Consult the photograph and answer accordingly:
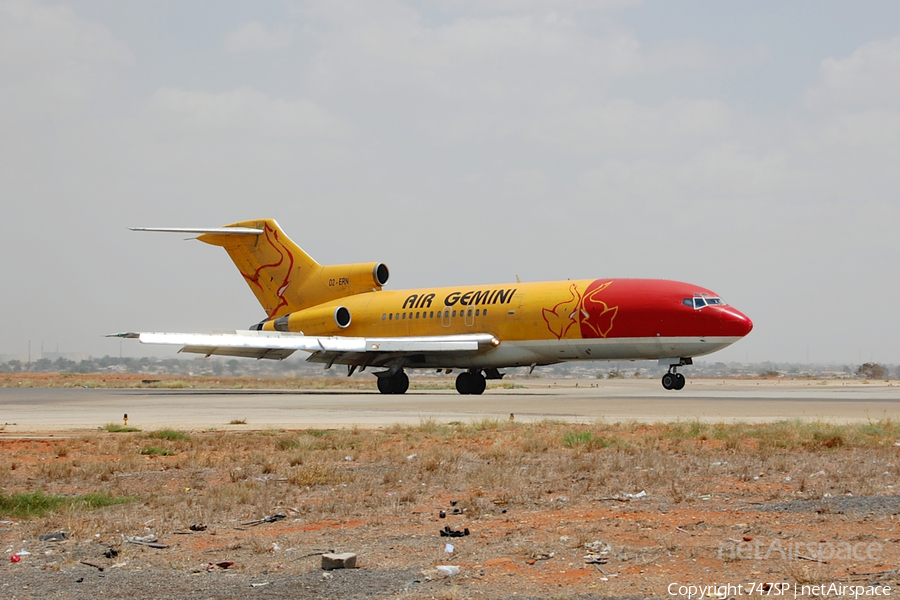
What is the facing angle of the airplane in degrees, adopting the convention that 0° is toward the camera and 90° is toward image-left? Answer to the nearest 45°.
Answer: approximately 315°

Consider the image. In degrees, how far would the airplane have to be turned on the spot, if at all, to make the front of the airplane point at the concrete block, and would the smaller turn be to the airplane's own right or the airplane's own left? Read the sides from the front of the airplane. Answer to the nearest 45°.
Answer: approximately 45° to the airplane's own right
